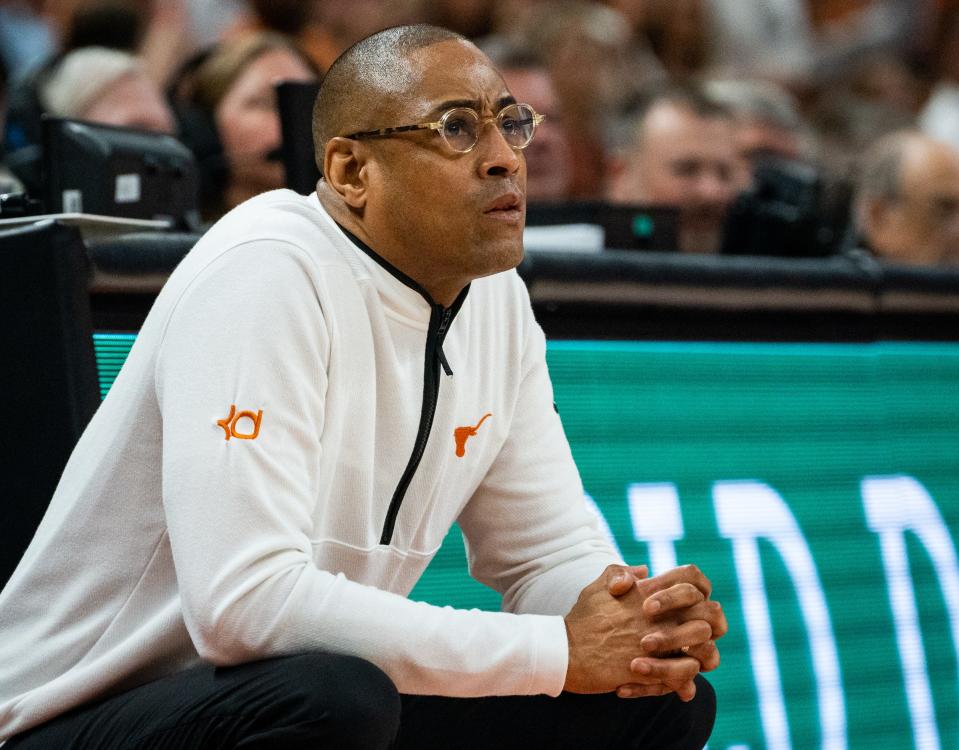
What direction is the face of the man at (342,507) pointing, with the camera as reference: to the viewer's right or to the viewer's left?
to the viewer's right

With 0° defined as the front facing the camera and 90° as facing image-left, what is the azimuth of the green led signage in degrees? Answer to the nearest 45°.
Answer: approximately 0°

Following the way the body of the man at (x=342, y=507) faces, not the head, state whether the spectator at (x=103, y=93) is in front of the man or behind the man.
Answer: behind

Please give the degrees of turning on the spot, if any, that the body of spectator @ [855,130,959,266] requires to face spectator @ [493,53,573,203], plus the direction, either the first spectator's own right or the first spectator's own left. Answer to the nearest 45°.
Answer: approximately 90° to the first spectator's own right

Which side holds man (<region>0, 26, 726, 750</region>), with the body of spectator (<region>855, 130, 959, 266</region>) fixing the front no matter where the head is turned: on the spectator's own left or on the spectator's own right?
on the spectator's own right

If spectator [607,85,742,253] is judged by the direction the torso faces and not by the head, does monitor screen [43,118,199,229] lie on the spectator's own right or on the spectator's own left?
on the spectator's own right

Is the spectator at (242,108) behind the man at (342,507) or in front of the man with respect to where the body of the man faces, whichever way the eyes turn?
behind

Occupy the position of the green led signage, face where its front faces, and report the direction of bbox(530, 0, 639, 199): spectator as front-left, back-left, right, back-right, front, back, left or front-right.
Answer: back

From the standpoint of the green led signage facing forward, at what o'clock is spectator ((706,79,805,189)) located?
The spectator is roughly at 6 o'clock from the green led signage.

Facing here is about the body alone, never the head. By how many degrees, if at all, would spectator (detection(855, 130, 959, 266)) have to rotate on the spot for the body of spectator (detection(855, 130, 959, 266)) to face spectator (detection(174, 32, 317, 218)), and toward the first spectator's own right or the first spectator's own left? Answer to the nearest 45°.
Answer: approximately 90° to the first spectator's own right

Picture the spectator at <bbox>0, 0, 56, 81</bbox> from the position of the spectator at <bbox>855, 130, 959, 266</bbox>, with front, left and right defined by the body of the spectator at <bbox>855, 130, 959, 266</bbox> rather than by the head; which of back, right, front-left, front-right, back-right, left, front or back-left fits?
back-right

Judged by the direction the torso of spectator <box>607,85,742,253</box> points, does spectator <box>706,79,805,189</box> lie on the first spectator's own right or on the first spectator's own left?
on the first spectator's own left

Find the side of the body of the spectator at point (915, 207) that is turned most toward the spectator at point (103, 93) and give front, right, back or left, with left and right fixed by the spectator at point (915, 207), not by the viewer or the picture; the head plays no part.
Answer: right
